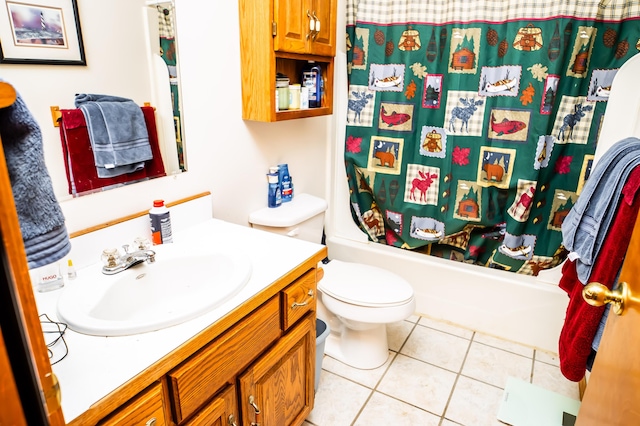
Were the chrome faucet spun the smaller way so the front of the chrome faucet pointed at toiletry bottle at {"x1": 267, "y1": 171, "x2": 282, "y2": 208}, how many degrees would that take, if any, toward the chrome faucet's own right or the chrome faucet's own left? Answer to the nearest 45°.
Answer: approximately 90° to the chrome faucet's own left

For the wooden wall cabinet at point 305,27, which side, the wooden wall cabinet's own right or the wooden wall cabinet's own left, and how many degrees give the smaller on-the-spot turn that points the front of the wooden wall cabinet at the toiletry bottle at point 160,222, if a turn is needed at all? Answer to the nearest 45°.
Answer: approximately 90° to the wooden wall cabinet's own right

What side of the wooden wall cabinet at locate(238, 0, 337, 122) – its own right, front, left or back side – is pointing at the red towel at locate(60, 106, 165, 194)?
right

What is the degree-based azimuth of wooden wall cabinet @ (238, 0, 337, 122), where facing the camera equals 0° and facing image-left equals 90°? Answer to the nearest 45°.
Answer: approximately 315°

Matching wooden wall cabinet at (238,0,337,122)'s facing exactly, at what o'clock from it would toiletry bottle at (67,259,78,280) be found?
The toiletry bottle is roughly at 3 o'clock from the wooden wall cabinet.
